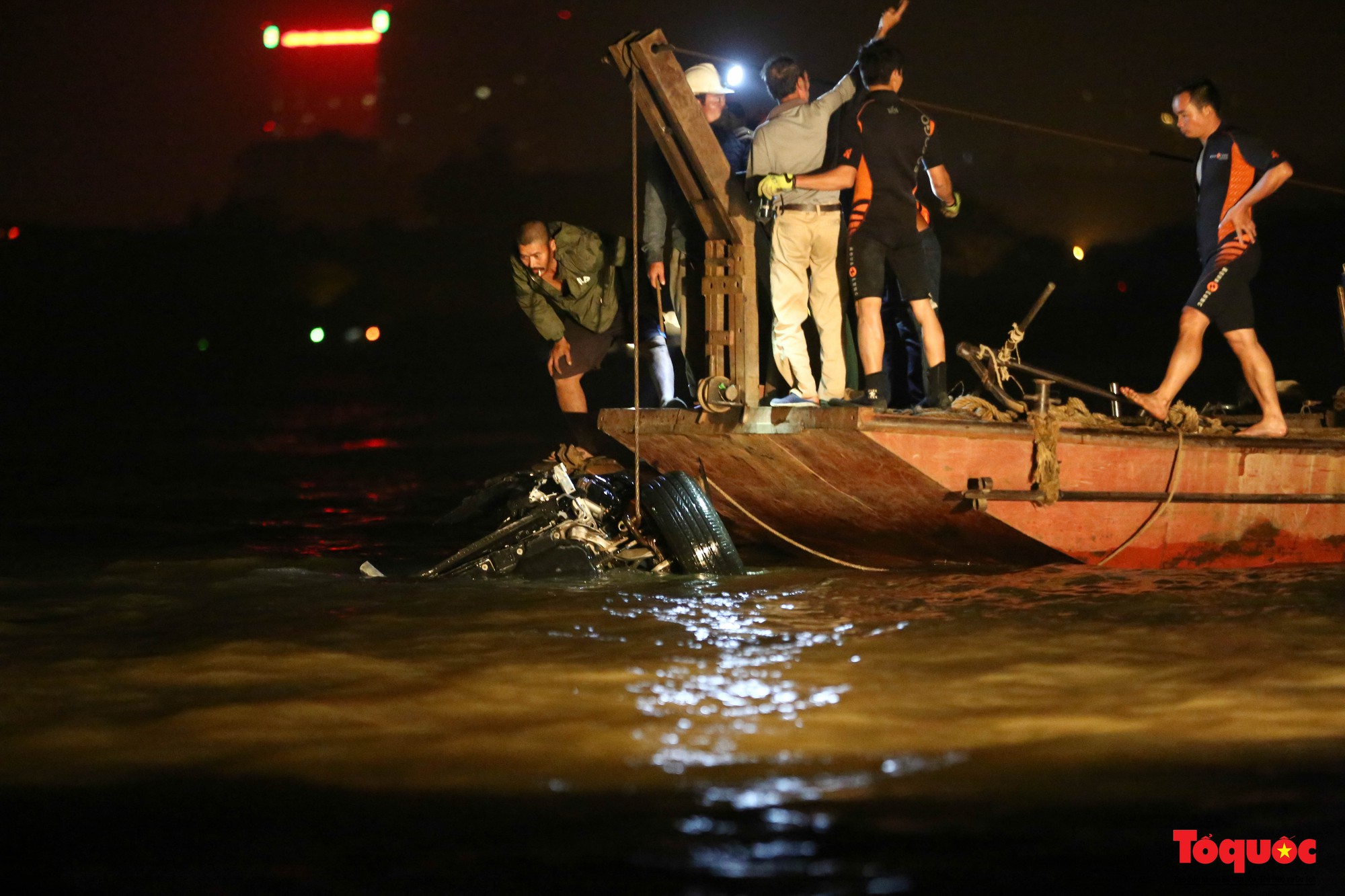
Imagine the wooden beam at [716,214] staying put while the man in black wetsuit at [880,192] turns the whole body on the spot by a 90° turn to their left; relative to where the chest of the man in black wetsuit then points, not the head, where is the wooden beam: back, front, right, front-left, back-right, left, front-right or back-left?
front

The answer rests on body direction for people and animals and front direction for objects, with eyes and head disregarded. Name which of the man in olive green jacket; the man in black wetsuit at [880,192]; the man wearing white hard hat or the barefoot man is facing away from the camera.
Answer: the man in black wetsuit

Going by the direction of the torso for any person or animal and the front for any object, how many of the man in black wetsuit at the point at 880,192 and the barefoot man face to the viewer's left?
1

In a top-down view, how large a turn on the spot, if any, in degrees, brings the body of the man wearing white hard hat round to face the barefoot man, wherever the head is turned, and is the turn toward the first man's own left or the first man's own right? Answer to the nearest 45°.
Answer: approximately 135° to the first man's own left

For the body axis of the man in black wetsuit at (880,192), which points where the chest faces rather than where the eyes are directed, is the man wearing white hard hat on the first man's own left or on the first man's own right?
on the first man's own left

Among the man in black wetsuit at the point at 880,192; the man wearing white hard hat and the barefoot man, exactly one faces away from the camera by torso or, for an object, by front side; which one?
the man in black wetsuit

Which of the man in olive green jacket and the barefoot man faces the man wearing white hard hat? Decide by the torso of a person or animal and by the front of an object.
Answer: the barefoot man

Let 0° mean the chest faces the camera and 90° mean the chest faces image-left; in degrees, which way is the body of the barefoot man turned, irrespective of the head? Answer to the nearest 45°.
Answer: approximately 90°

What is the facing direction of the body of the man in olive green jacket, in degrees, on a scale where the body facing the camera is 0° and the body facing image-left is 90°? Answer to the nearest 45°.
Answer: approximately 45°

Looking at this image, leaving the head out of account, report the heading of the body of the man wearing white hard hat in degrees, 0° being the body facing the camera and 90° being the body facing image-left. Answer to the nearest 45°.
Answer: approximately 45°

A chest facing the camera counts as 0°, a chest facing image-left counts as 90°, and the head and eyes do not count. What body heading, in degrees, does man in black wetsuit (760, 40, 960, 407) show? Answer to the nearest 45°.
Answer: approximately 180°
